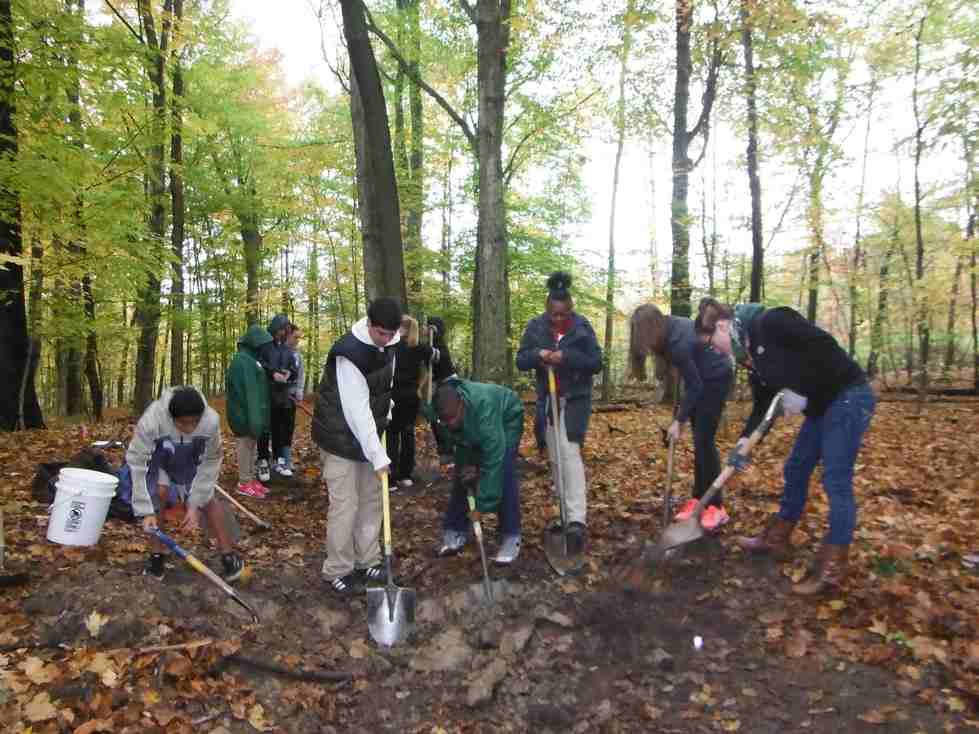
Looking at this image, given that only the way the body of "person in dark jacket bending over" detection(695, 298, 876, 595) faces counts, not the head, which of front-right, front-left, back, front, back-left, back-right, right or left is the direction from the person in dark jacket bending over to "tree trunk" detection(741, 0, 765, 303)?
right

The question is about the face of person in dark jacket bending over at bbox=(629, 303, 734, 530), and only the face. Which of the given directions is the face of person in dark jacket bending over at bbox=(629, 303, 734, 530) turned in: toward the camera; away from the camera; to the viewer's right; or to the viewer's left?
to the viewer's left

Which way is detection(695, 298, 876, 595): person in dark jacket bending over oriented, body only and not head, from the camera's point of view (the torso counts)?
to the viewer's left

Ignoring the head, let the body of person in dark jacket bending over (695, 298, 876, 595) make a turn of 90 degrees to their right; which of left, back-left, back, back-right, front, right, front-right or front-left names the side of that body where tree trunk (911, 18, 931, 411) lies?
front

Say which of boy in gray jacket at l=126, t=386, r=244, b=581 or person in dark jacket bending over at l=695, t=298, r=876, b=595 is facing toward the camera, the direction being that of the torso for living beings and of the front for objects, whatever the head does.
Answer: the boy in gray jacket

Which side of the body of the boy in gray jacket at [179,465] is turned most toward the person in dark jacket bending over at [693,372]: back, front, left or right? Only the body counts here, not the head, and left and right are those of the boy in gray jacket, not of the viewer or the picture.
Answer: left

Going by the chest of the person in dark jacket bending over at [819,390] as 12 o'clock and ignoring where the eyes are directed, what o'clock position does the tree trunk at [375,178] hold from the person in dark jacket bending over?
The tree trunk is roughly at 1 o'clock from the person in dark jacket bending over.

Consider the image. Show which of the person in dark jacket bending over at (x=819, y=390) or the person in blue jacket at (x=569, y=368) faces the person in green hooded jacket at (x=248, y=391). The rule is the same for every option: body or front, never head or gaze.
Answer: the person in dark jacket bending over

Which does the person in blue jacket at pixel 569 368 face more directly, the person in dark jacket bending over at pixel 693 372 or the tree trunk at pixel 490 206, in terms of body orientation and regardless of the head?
the person in dark jacket bending over

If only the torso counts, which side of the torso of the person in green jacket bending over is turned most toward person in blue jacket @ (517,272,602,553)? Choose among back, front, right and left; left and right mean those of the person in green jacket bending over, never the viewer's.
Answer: back

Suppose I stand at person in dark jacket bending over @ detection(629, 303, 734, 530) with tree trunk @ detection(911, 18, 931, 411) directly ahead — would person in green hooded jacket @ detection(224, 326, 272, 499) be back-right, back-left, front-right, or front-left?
back-left

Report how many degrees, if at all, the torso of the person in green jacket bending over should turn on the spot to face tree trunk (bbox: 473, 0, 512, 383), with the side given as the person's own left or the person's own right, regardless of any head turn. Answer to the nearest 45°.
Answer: approximately 135° to the person's own right

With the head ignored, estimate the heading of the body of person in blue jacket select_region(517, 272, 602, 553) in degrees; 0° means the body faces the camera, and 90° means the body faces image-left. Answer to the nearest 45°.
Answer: approximately 0°

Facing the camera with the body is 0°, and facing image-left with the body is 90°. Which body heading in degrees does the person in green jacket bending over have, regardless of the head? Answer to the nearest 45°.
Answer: approximately 45°

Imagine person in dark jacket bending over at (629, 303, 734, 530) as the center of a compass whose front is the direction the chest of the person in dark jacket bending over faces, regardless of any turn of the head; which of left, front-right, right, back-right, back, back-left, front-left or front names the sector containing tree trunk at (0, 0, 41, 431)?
front-right

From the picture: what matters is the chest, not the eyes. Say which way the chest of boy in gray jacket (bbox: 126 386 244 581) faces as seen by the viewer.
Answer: toward the camera
